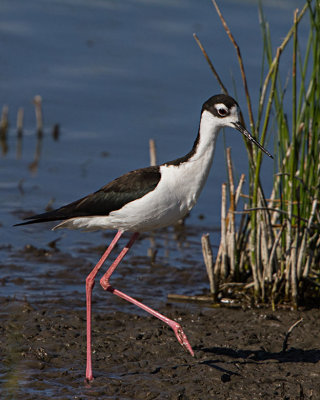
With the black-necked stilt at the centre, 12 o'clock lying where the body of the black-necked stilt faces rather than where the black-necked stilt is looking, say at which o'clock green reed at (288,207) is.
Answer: The green reed is roughly at 11 o'clock from the black-necked stilt.

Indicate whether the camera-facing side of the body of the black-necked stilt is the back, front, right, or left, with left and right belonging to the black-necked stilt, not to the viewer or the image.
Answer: right
